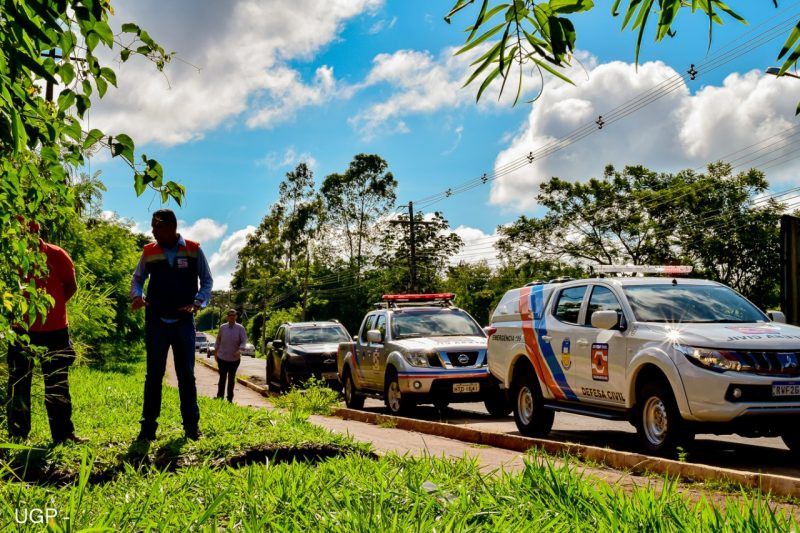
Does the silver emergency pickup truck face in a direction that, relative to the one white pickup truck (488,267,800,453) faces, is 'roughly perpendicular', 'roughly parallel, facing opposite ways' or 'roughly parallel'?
roughly parallel

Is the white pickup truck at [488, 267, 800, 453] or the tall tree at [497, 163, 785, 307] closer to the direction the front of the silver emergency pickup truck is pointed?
the white pickup truck

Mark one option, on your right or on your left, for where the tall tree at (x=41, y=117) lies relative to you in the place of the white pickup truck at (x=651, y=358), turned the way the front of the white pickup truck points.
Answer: on your right

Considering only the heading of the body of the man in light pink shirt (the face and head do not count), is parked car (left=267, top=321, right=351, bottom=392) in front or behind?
behind

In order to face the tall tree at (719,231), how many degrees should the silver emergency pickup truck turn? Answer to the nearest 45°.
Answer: approximately 90° to its left

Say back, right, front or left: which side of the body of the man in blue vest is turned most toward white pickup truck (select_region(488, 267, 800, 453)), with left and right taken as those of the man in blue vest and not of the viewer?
left

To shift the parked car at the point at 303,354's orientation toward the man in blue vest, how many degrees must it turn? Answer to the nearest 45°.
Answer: approximately 45° to its right

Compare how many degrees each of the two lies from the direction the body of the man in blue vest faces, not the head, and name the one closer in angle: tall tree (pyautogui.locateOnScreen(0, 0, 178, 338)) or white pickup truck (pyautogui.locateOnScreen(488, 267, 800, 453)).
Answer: the tall tree

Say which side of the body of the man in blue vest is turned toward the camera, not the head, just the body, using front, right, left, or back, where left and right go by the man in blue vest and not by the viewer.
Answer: front

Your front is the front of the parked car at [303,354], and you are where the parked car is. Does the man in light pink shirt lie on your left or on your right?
on your right

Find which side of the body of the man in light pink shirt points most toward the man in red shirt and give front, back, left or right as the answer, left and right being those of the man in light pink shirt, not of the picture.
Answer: front

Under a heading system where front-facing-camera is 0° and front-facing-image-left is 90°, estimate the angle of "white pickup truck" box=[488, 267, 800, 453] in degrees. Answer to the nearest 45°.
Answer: approximately 315°

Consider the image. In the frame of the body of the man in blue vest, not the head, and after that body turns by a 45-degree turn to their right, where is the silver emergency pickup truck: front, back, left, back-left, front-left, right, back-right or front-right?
back

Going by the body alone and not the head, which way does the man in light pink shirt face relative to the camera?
toward the camera

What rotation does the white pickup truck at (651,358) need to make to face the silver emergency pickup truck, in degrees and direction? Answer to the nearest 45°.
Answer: approximately 180°

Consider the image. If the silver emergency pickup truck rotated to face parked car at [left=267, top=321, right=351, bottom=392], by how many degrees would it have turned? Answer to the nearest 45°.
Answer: approximately 180°

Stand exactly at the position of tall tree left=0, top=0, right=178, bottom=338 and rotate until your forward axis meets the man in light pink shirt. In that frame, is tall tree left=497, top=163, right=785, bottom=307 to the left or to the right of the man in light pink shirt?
right

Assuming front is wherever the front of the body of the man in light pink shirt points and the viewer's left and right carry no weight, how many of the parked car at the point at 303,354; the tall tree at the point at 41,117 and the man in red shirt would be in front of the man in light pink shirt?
2

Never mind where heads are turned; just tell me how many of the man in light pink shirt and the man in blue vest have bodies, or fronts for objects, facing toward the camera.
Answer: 2
